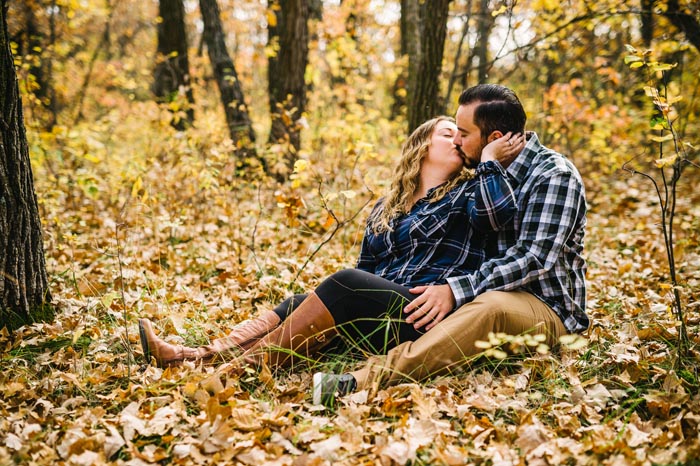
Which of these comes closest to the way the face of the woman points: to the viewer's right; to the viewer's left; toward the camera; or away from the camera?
to the viewer's right

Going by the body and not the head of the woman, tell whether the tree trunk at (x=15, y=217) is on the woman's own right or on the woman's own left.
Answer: on the woman's own right

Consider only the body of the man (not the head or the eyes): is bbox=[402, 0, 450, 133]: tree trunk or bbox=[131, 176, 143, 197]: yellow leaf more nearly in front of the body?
the yellow leaf

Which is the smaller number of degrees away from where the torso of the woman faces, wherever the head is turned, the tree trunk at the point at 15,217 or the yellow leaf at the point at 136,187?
the tree trunk

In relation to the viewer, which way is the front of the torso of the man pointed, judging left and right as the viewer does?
facing to the left of the viewer
